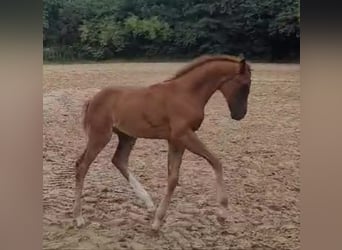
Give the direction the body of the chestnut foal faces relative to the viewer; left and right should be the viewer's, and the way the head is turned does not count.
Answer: facing to the right of the viewer
